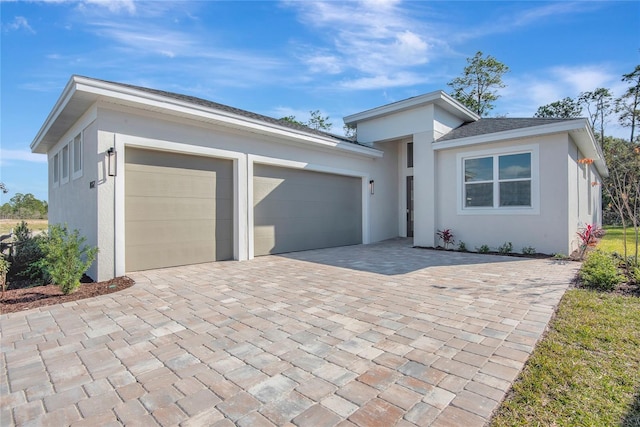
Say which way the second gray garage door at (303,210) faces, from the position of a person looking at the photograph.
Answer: facing the viewer and to the right of the viewer

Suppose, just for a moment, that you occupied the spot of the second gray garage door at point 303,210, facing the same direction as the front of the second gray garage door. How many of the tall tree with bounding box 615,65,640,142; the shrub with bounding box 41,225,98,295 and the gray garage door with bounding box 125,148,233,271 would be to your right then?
2

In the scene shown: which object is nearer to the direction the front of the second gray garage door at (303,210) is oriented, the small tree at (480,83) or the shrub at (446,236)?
the shrub

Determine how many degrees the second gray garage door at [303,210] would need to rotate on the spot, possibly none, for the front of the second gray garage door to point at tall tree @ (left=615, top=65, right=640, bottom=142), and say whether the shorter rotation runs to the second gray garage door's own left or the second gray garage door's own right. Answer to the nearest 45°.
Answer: approximately 90° to the second gray garage door's own left

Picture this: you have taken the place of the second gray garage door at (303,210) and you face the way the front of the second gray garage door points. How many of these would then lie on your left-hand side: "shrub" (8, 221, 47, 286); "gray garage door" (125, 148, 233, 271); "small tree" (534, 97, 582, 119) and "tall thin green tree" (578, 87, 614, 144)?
2

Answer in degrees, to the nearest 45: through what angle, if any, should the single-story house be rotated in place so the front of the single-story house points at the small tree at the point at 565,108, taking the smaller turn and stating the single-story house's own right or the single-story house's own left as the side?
approximately 180°

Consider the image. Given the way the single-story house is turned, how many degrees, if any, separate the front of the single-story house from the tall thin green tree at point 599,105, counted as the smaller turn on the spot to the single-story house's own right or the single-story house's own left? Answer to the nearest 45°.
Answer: approximately 180°

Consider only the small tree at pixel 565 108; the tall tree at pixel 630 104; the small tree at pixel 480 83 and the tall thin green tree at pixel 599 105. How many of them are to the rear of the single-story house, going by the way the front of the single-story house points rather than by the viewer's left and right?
4

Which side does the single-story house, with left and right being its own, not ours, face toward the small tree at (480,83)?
back

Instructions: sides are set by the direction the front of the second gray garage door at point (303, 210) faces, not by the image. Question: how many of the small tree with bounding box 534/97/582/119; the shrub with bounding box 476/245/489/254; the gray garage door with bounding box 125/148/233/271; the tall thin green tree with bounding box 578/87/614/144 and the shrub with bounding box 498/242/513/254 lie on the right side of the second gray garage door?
1

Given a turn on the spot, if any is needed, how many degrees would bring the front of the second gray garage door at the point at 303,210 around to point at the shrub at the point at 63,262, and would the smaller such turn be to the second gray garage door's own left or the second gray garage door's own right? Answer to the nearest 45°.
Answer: approximately 90° to the second gray garage door's own right

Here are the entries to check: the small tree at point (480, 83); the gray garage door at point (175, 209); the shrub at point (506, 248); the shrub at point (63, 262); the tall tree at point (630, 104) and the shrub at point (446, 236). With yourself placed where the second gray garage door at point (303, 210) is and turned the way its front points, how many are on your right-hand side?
2

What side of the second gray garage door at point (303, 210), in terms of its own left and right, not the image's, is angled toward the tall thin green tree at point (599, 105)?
left

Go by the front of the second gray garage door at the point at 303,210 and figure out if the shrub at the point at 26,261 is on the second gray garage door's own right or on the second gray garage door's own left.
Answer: on the second gray garage door's own right
